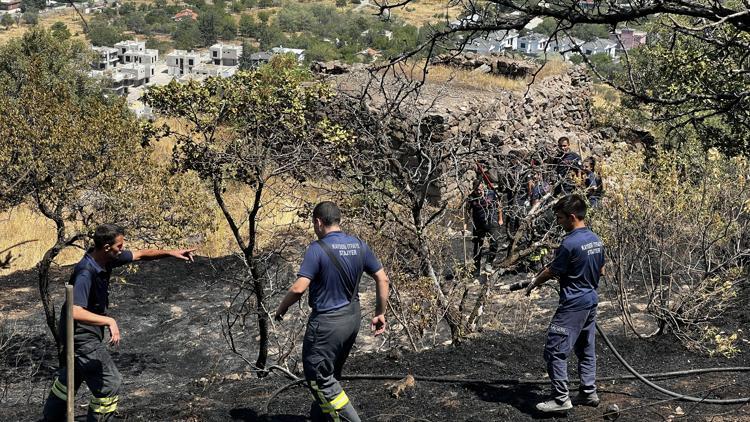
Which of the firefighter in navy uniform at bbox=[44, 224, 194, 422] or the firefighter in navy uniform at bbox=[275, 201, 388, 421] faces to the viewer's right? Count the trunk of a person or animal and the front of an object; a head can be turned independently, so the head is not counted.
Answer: the firefighter in navy uniform at bbox=[44, 224, 194, 422]

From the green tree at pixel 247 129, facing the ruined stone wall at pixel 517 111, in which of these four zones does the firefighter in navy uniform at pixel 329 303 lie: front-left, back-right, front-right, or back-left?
back-right

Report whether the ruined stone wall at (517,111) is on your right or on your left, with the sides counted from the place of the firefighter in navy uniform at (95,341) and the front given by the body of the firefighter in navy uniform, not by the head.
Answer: on your left

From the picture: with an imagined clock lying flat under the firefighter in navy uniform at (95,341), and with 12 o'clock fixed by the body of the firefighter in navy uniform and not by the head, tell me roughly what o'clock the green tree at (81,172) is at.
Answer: The green tree is roughly at 9 o'clock from the firefighter in navy uniform.

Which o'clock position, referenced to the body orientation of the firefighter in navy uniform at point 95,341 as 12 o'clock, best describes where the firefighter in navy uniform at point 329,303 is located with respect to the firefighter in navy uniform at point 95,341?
the firefighter in navy uniform at point 329,303 is roughly at 1 o'clock from the firefighter in navy uniform at point 95,341.

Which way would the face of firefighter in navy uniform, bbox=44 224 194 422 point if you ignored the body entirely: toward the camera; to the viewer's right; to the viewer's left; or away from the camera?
to the viewer's right

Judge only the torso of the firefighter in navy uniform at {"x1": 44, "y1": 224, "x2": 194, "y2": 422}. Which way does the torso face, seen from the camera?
to the viewer's right

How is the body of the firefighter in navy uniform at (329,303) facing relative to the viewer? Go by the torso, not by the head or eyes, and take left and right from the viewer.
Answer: facing away from the viewer and to the left of the viewer

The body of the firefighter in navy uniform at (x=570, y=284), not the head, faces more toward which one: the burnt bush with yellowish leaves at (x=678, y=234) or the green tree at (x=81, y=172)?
the green tree
